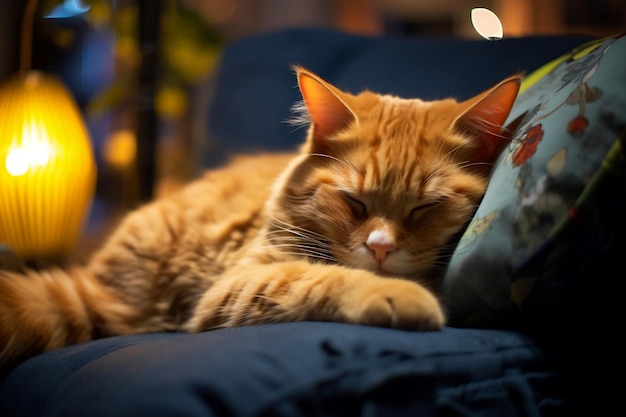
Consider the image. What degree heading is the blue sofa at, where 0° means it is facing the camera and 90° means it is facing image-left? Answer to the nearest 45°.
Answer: approximately 0°
